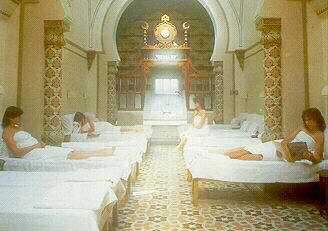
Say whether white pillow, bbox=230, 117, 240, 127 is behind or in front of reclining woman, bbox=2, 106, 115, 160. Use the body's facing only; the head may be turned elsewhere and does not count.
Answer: in front

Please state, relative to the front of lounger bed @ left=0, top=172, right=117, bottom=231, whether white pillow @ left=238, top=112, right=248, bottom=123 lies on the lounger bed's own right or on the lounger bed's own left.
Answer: on the lounger bed's own left

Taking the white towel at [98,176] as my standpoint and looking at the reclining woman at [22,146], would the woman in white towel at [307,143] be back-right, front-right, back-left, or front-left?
back-right

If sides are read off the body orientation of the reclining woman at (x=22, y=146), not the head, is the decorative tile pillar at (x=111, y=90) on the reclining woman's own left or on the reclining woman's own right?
on the reclining woman's own left

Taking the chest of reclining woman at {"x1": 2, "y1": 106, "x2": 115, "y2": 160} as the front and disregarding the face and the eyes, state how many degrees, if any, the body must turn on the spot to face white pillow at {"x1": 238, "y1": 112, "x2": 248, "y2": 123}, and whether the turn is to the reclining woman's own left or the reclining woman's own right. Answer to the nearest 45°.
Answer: approximately 45° to the reclining woman's own left

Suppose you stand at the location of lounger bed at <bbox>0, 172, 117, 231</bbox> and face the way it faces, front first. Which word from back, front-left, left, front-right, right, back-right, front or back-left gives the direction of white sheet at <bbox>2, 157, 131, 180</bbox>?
left

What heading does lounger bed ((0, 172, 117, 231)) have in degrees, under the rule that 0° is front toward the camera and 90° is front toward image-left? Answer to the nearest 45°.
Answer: approximately 270°

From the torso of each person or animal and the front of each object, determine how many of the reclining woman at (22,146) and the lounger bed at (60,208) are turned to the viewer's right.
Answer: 2

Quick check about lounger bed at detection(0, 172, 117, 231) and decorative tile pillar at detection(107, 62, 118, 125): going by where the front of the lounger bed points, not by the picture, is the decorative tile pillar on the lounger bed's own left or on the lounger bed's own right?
on the lounger bed's own left

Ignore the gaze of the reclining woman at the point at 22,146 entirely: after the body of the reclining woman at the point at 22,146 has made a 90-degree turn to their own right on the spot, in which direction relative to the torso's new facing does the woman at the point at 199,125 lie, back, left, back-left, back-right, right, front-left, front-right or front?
back-left

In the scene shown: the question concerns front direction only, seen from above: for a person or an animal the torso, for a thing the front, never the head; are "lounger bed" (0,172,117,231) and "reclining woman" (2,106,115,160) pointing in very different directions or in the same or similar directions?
same or similar directions

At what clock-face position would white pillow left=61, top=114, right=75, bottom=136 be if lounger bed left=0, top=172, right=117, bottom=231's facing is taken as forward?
The white pillow is roughly at 9 o'clock from the lounger bed.

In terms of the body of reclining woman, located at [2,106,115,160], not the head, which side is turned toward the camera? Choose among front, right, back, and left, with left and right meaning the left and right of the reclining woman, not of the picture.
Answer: right

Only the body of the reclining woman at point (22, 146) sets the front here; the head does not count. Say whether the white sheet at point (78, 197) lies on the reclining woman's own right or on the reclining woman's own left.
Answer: on the reclining woman's own right

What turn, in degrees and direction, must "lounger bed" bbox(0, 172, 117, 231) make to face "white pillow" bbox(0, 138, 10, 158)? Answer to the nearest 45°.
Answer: approximately 90° to its left
